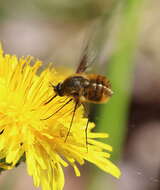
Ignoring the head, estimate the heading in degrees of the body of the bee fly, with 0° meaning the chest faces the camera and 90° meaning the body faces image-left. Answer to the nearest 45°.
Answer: approximately 90°
